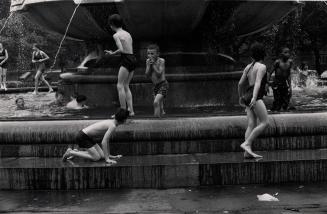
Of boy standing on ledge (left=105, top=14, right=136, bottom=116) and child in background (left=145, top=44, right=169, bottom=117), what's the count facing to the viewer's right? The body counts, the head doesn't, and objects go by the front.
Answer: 0

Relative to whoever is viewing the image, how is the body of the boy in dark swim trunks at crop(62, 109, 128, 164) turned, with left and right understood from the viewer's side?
facing to the right of the viewer

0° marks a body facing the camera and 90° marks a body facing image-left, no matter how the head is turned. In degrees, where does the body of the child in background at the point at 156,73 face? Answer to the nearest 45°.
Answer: approximately 45°

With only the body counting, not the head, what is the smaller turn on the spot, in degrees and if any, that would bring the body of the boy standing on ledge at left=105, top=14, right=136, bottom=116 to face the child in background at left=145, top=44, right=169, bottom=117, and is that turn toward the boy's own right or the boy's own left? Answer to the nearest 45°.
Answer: approximately 135° to the boy's own right

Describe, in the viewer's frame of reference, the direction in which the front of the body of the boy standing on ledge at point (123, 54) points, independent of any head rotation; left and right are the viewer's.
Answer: facing away from the viewer and to the left of the viewer

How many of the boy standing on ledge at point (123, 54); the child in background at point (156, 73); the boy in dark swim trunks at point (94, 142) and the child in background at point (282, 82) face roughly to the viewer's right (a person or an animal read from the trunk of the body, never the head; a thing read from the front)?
1

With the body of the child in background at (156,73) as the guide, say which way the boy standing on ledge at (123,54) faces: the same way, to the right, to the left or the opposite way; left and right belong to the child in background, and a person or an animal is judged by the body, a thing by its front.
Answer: to the right

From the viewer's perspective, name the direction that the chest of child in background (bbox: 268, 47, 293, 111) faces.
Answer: toward the camera

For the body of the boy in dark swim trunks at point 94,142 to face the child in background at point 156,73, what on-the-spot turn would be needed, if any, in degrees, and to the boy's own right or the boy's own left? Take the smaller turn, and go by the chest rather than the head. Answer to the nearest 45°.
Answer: approximately 45° to the boy's own left
